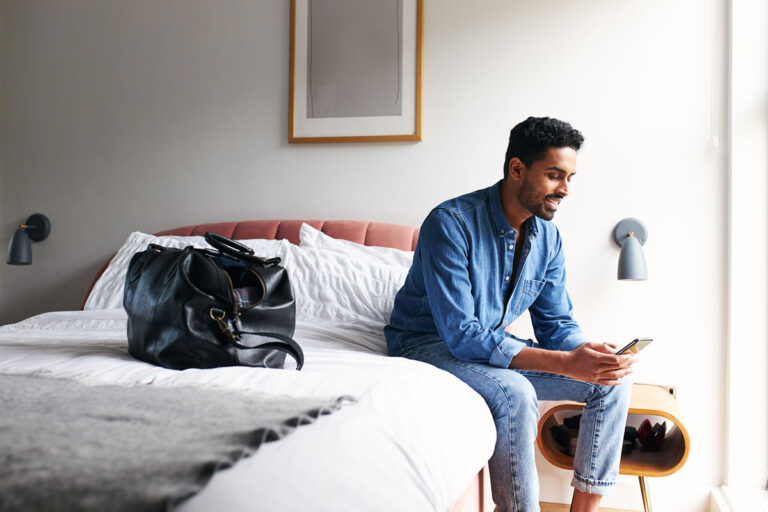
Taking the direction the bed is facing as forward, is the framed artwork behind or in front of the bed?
behind

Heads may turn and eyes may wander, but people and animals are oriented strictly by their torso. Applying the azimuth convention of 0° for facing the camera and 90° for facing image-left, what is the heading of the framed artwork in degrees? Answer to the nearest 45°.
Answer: approximately 0°

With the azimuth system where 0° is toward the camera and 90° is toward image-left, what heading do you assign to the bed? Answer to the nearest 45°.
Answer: approximately 0°

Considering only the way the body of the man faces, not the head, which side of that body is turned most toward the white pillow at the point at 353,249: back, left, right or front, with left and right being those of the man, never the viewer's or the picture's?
back

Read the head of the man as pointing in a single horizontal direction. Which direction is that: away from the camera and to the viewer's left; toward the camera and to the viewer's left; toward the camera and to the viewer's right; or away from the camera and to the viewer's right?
toward the camera and to the viewer's right

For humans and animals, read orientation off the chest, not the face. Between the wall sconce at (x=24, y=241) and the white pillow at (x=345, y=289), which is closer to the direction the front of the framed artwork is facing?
the white pillow

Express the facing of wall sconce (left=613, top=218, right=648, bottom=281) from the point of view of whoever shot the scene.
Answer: facing the viewer
